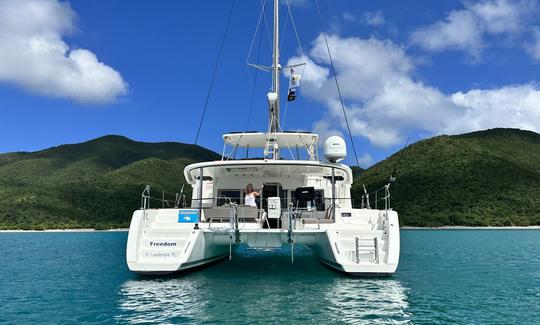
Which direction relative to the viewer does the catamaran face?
away from the camera
